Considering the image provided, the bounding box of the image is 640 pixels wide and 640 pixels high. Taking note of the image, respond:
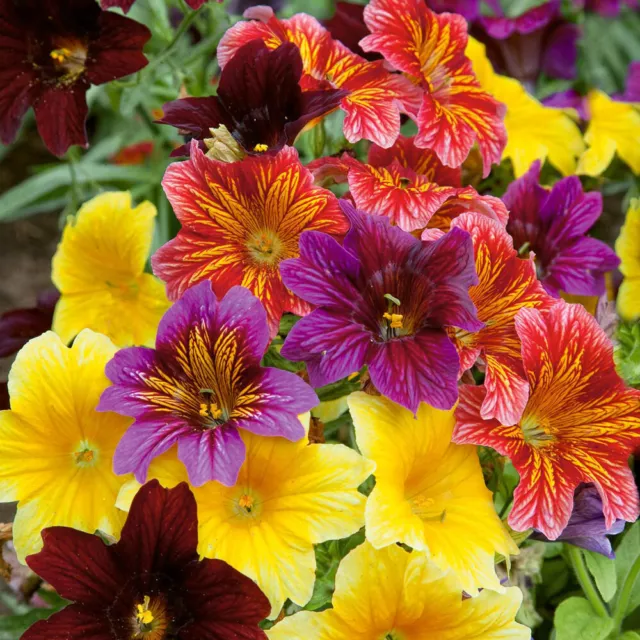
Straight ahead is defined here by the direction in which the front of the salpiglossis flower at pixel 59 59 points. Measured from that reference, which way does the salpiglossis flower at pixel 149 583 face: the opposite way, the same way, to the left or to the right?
the same way

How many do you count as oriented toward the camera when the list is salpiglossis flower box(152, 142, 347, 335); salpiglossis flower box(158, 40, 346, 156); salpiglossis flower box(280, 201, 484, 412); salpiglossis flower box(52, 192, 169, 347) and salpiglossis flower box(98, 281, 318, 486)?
5

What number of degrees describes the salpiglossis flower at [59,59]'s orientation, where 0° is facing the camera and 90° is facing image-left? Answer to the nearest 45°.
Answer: approximately 0°

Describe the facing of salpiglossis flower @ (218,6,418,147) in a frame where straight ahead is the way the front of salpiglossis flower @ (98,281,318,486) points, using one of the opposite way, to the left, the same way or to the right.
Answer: the same way

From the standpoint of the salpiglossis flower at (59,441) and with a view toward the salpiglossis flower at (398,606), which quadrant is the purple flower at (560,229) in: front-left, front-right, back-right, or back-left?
front-left

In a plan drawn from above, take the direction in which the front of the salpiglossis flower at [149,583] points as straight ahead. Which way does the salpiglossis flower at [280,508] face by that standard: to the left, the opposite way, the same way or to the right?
the same way

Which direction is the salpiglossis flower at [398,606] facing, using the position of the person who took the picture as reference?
facing the viewer

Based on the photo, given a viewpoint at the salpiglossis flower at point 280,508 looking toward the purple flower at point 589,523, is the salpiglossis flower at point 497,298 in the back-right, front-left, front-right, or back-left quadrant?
front-left

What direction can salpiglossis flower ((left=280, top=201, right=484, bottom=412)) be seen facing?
toward the camera

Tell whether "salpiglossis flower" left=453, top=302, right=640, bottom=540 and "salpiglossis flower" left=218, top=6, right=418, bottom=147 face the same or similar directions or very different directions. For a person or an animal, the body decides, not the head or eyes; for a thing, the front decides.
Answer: same or similar directions

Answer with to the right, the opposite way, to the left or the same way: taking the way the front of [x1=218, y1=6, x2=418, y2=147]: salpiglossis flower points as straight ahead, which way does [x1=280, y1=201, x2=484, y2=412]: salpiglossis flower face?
the same way

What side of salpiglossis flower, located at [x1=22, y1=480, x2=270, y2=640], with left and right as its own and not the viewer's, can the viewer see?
front
